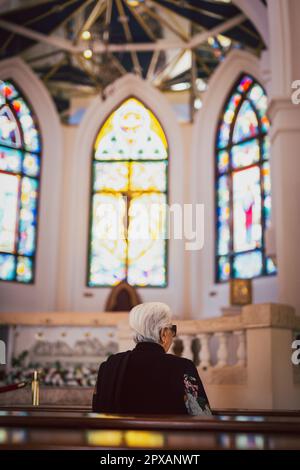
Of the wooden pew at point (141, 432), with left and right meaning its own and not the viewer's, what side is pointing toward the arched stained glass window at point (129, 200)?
front

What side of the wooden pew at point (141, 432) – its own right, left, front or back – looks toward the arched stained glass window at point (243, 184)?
front

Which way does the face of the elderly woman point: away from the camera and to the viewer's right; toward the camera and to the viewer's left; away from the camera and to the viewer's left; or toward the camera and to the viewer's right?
away from the camera and to the viewer's right

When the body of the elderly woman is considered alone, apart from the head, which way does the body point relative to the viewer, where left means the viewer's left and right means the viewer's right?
facing away from the viewer and to the right of the viewer

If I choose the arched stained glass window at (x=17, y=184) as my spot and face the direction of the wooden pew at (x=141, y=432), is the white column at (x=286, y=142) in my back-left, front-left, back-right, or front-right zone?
front-left

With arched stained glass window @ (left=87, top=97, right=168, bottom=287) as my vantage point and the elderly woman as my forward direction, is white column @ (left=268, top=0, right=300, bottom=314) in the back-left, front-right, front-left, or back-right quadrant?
front-left

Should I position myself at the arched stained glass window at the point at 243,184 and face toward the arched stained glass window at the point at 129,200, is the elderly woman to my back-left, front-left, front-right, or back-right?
back-left

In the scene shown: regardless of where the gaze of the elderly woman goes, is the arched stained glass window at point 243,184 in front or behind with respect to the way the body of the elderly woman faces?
in front

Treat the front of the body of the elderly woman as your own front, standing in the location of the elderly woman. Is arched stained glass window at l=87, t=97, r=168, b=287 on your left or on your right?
on your left

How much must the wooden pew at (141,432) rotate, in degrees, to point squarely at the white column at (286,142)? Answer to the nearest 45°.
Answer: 0° — it already faces it

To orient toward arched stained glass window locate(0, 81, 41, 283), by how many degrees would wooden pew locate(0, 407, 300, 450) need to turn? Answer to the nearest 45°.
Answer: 0° — it already faces it

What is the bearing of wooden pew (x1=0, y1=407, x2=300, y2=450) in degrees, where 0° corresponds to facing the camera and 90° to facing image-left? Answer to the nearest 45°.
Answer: approximately 180°
